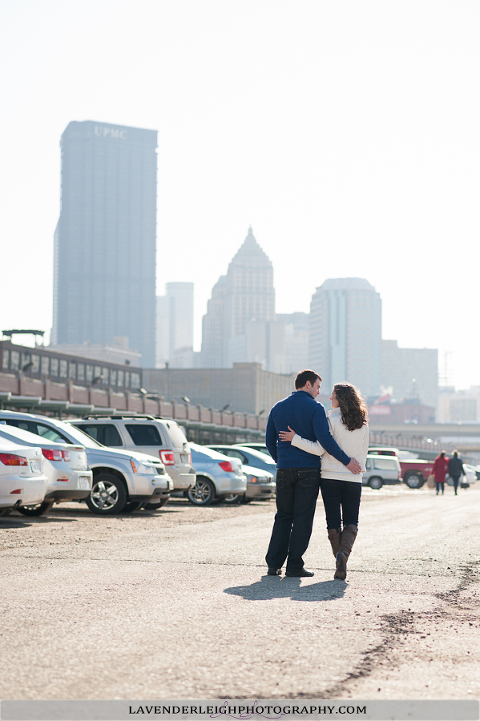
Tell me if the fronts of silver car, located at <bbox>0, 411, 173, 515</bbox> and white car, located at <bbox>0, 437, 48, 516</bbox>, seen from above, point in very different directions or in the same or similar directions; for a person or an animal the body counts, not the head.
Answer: very different directions

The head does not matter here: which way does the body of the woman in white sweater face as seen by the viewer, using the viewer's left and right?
facing away from the viewer

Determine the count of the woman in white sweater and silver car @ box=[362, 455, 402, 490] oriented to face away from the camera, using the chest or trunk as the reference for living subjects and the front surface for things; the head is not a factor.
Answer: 1

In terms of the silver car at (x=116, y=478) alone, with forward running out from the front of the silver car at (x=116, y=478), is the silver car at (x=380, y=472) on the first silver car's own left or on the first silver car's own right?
on the first silver car's own left

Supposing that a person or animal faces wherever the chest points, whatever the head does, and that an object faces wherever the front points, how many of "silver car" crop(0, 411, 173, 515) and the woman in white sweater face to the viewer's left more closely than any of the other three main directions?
0

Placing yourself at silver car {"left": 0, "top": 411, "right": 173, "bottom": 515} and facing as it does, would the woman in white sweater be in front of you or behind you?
in front

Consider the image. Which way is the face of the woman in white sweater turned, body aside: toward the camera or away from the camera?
away from the camera

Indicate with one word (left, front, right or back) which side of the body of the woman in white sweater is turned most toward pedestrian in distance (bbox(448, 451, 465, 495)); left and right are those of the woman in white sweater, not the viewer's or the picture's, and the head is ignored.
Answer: front
